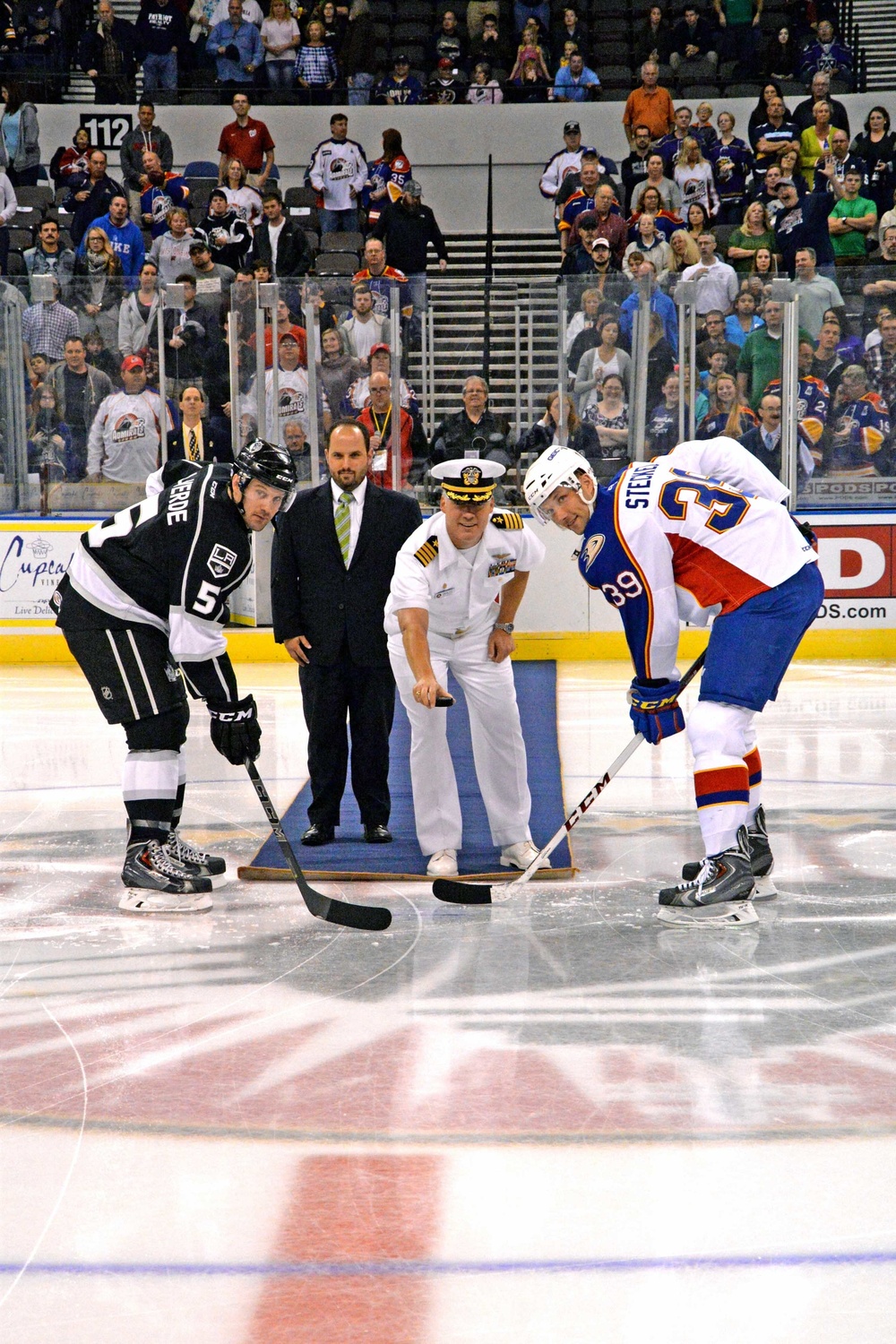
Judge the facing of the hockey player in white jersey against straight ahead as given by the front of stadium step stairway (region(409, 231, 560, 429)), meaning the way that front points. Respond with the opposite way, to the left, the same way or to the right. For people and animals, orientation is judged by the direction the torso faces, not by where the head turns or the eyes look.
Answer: to the right

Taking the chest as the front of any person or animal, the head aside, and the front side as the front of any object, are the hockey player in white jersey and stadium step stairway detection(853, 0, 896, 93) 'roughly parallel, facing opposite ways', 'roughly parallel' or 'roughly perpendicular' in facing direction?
roughly perpendicular

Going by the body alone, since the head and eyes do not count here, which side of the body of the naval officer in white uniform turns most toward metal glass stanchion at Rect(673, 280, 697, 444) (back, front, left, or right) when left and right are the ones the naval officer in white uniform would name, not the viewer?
back

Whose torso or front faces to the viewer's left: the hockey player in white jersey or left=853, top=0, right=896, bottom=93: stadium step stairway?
the hockey player in white jersey

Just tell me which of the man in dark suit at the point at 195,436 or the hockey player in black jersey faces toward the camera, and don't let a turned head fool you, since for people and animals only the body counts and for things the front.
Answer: the man in dark suit

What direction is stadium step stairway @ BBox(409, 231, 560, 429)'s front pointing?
toward the camera

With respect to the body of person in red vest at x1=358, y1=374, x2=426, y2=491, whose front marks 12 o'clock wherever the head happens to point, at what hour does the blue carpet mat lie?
The blue carpet mat is roughly at 12 o'clock from the person in red vest.

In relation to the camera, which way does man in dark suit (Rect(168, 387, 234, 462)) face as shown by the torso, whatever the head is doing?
toward the camera

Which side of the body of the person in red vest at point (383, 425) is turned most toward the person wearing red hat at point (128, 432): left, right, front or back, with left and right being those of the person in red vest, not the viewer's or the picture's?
right

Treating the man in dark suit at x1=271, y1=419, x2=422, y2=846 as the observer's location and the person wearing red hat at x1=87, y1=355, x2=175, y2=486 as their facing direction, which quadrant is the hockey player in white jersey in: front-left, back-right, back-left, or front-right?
back-right

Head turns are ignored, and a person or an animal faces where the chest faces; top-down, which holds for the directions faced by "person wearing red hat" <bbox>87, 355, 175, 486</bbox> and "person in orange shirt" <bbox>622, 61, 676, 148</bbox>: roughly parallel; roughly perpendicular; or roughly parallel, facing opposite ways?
roughly parallel

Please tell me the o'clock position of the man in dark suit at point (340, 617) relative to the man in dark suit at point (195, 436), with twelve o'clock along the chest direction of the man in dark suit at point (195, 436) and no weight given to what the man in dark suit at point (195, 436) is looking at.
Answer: the man in dark suit at point (340, 617) is roughly at 12 o'clock from the man in dark suit at point (195, 436).

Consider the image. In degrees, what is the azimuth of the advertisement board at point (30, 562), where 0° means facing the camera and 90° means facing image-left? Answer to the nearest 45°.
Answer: approximately 0°

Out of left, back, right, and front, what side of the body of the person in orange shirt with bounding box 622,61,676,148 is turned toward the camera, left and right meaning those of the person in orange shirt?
front

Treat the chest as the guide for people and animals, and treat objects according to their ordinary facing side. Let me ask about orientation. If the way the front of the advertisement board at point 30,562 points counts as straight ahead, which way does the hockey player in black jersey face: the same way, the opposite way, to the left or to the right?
to the left

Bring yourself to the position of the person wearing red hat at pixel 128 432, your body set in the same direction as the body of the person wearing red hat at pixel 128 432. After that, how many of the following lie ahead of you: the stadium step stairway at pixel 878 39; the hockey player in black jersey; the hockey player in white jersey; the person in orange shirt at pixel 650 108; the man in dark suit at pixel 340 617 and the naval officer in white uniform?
4
